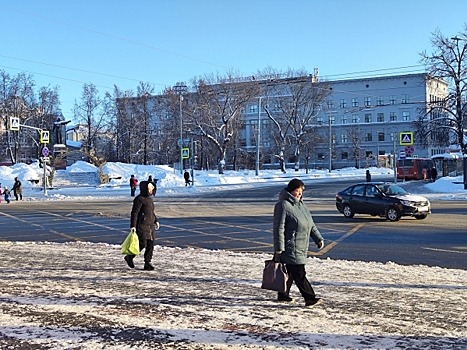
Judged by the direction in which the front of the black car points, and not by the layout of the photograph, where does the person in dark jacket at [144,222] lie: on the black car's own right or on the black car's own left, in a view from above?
on the black car's own right

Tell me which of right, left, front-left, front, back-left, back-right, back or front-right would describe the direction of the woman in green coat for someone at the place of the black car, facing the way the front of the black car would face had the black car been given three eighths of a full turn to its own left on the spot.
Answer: back

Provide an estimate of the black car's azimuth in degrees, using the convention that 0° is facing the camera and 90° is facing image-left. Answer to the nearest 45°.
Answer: approximately 315°
